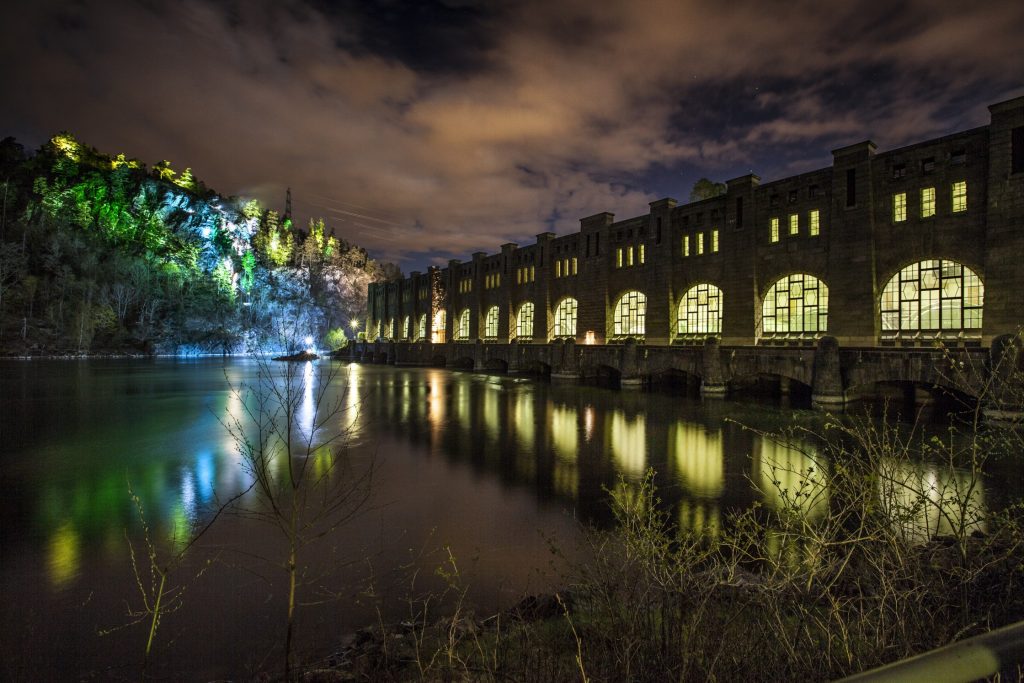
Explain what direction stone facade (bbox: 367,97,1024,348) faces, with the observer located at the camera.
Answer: facing the viewer and to the left of the viewer

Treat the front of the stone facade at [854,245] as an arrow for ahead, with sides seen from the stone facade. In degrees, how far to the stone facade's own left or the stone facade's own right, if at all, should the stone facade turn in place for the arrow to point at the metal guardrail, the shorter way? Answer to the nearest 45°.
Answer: approximately 45° to the stone facade's own left
